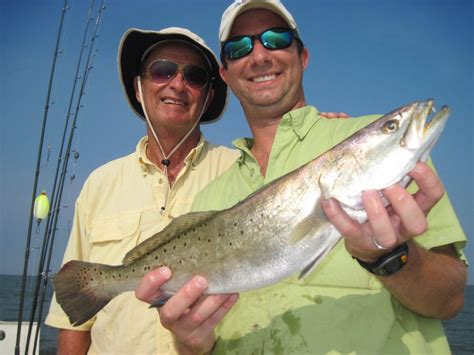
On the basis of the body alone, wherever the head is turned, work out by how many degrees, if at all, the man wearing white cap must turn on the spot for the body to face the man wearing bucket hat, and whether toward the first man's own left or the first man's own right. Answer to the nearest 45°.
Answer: approximately 135° to the first man's own right

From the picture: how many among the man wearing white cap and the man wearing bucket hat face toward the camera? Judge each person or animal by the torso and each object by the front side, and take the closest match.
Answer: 2

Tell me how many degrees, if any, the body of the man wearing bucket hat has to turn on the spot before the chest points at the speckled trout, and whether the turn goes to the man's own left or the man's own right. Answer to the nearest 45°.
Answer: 0° — they already face it

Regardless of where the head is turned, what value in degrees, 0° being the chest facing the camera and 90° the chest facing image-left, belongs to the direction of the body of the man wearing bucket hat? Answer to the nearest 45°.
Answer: approximately 0°
